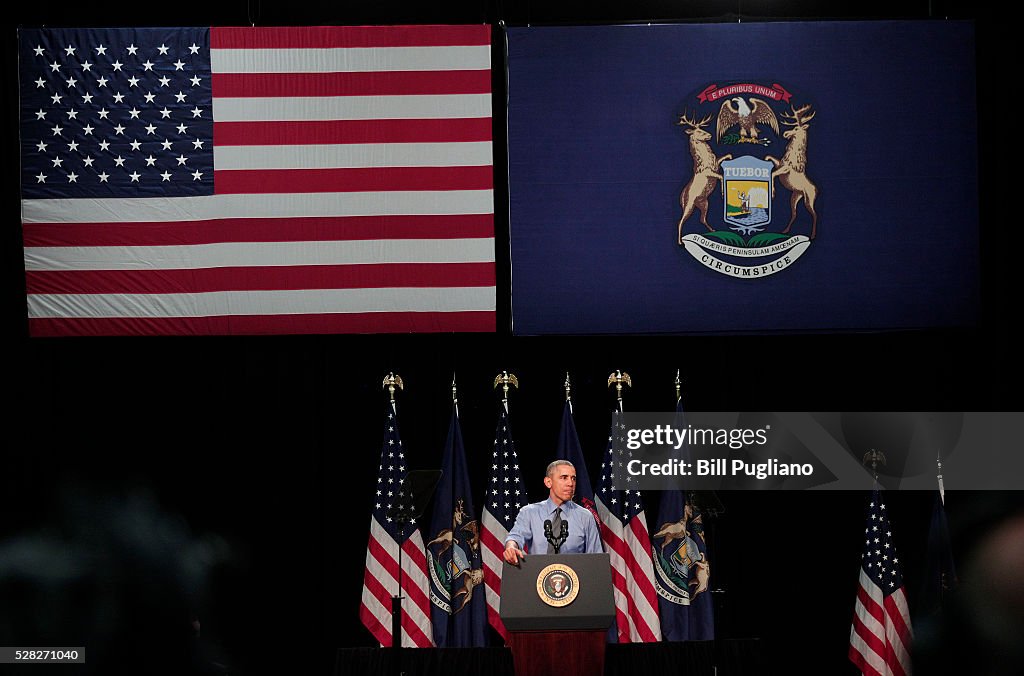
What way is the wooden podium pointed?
toward the camera

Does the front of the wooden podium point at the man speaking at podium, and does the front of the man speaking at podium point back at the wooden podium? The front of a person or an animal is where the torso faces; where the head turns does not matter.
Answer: no

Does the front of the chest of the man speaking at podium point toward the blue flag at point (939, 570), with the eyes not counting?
no

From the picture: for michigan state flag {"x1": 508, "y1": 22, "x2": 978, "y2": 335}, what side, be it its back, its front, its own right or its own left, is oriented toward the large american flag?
right

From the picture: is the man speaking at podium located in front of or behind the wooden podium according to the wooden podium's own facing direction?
behind

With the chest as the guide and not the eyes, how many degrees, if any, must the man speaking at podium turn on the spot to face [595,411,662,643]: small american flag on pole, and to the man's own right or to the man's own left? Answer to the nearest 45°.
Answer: approximately 135° to the man's own left

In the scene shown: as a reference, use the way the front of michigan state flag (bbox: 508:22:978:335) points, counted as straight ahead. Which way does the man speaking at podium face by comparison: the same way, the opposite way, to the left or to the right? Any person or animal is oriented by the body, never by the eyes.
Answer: the same way

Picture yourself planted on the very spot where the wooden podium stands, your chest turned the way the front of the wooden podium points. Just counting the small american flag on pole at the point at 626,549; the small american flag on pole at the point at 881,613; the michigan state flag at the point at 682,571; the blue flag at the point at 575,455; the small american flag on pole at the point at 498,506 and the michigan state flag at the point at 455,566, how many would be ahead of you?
0

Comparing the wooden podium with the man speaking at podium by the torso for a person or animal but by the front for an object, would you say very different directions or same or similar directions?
same or similar directions

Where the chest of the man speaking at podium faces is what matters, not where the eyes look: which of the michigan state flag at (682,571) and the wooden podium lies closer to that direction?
the wooden podium

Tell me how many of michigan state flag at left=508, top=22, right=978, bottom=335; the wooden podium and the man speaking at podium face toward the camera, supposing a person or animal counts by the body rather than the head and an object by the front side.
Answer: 3

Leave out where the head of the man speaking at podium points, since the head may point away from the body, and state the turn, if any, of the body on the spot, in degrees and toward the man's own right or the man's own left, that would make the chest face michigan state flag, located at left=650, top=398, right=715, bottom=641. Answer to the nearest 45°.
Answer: approximately 135° to the man's own left

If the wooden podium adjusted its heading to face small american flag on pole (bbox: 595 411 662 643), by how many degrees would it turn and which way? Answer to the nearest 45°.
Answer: approximately 180°

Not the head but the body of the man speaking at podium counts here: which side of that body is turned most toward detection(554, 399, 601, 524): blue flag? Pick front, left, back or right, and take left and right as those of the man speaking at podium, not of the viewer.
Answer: back

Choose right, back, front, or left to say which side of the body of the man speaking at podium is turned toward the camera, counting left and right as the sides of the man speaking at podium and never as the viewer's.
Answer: front
